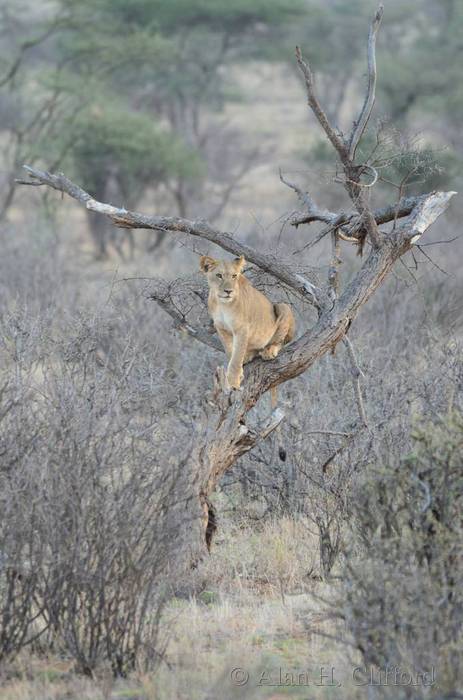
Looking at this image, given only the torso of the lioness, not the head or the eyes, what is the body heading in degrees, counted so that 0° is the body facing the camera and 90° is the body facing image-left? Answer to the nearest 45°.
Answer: approximately 45°
